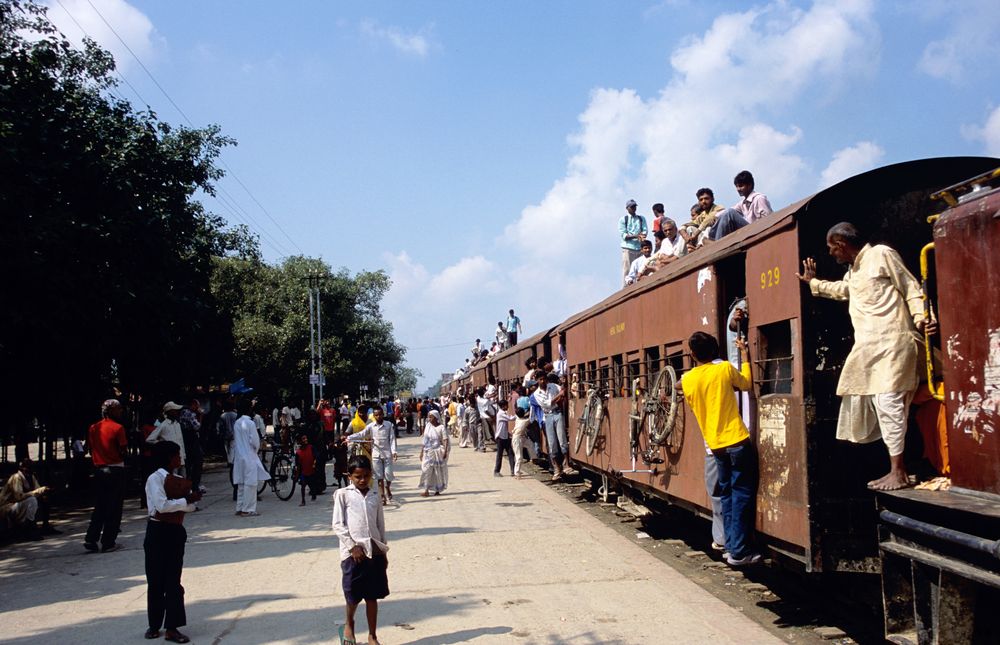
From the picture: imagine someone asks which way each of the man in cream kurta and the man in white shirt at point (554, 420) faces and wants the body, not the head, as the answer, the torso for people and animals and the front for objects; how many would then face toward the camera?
1

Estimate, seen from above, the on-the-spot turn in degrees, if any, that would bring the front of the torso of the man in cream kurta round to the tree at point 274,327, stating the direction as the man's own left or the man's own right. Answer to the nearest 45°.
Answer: approximately 45° to the man's own right

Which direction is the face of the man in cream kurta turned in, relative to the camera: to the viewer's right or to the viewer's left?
to the viewer's left

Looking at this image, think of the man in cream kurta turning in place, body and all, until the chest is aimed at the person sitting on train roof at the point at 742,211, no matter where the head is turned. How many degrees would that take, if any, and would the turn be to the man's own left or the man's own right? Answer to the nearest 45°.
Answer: approximately 90° to the man's own right

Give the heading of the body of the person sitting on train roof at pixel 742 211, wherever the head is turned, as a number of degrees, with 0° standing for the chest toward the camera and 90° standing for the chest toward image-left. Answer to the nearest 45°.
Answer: approximately 45°

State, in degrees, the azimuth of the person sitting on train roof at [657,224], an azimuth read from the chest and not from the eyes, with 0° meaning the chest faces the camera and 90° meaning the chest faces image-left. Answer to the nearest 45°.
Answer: approximately 45°

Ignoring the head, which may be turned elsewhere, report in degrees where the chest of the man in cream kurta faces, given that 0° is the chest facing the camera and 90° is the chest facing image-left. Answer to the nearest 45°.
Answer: approximately 90°

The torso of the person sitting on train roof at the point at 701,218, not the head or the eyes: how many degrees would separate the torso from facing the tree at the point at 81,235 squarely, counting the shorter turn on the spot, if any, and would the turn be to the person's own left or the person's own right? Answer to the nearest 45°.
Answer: approximately 45° to the person's own right

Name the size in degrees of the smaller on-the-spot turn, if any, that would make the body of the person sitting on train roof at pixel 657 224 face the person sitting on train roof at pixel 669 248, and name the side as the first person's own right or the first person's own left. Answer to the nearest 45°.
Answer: approximately 45° to the first person's own left
